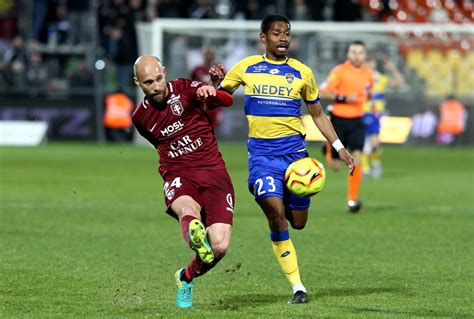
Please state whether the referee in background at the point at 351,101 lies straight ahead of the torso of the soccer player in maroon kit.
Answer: no

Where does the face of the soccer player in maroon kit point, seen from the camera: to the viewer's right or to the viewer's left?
to the viewer's right

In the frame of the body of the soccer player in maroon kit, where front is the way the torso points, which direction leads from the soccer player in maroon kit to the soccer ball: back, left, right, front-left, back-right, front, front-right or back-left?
left

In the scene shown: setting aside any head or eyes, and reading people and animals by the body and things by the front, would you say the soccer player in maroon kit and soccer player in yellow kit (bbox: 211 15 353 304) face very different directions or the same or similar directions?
same or similar directions

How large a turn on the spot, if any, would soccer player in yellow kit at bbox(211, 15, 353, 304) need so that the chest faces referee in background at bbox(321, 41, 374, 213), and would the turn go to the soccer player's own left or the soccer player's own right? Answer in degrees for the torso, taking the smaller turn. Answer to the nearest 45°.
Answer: approximately 180°

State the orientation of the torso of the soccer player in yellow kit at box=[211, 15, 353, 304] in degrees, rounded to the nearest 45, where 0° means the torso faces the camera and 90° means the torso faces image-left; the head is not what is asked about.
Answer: approximately 0°

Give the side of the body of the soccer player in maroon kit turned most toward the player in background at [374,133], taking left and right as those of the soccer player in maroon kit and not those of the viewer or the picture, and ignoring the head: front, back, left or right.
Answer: back

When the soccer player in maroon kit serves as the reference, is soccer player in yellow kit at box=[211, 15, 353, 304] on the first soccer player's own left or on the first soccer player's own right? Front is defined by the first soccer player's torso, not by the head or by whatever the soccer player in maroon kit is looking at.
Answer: on the first soccer player's own left

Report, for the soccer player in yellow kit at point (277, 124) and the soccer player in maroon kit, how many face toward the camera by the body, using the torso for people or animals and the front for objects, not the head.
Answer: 2

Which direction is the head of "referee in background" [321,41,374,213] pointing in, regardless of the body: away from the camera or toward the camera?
toward the camera

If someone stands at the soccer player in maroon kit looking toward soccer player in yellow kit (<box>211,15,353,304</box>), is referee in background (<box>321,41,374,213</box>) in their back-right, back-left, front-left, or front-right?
front-left

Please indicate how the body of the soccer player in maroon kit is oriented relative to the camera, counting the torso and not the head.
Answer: toward the camera
